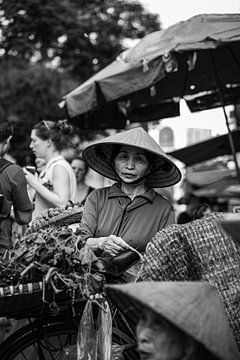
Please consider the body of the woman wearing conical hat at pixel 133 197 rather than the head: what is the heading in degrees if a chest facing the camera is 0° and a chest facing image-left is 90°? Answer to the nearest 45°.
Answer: approximately 0°

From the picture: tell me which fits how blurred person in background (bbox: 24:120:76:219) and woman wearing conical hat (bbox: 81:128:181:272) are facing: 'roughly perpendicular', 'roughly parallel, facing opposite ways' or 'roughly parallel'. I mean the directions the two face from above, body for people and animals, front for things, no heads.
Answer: roughly perpendicular

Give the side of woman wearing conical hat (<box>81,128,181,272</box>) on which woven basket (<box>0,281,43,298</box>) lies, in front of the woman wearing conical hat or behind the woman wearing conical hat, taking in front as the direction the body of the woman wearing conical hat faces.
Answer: in front

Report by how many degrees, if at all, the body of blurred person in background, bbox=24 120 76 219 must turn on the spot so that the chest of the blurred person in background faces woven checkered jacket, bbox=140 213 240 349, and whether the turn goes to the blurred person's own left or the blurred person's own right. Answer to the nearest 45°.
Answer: approximately 90° to the blurred person's own left

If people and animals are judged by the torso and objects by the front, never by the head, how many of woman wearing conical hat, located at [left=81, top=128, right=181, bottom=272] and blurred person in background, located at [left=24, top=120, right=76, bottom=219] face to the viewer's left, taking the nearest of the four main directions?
1

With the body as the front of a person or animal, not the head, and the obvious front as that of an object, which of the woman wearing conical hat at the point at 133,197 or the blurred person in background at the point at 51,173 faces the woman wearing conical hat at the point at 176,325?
the woman wearing conical hat at the point at 133,197

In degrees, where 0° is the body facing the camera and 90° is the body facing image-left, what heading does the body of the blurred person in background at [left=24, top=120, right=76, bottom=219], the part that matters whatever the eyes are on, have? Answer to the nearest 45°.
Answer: approximately 90°

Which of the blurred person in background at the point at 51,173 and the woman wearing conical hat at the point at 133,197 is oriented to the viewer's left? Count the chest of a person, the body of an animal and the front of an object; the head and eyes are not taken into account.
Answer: the blurred person in background

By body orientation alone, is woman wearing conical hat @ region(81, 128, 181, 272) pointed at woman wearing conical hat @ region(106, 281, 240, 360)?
yes

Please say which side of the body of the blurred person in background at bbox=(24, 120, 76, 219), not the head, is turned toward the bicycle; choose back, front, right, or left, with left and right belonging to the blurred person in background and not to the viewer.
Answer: left

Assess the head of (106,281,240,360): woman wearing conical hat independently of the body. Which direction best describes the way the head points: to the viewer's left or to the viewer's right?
to the viewer's left
